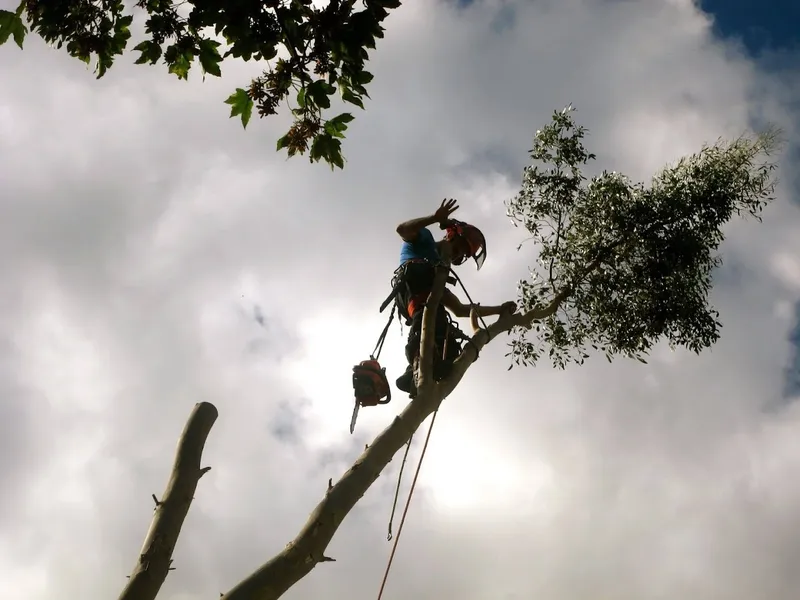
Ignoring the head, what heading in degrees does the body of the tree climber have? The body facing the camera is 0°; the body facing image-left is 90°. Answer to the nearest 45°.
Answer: approximately 270°
